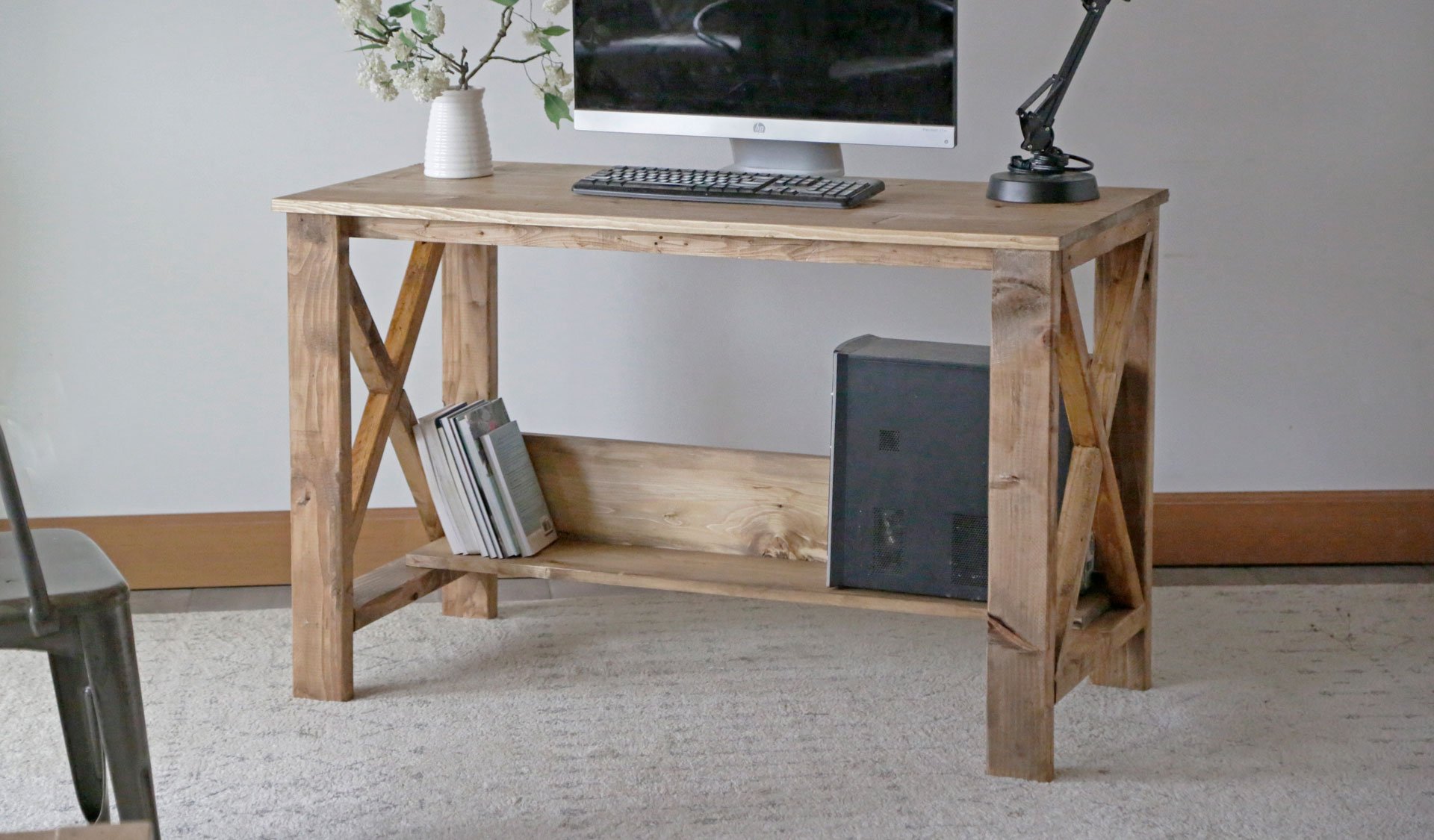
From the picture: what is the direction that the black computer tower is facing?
to the viewer's left

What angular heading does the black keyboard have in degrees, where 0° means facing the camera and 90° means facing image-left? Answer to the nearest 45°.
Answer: approximately 0°

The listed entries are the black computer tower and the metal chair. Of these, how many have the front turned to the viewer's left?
1

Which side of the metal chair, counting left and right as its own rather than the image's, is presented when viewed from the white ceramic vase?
front

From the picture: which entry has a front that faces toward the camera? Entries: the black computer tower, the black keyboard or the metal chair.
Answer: the black keyboard

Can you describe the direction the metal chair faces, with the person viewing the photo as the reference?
facing away from the viewer and to the right of the viewer

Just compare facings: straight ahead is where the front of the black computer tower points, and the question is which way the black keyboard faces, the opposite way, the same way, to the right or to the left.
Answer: to the left

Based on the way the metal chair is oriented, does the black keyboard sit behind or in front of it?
in front

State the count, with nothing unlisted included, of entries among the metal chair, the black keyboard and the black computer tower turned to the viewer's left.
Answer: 1
